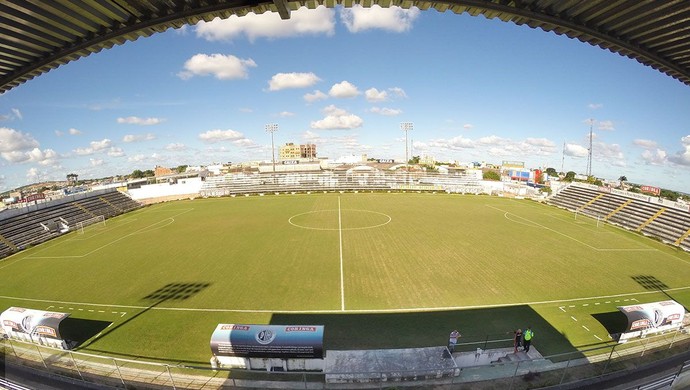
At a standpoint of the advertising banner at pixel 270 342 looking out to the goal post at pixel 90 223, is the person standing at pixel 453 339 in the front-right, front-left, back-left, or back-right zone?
back-right

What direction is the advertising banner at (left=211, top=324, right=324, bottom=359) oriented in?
toward the camera

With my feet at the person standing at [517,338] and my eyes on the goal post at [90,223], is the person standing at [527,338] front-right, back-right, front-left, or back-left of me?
back-right

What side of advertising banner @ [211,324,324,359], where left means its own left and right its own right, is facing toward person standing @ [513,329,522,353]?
left

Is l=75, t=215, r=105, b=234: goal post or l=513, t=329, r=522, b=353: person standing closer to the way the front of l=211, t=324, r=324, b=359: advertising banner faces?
the person standing

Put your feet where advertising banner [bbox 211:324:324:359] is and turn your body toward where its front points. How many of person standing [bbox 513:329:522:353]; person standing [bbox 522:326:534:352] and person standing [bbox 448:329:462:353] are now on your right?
0

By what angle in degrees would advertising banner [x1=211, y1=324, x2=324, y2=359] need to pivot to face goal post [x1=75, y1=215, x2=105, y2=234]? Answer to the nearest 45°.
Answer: approximately 135° to its right

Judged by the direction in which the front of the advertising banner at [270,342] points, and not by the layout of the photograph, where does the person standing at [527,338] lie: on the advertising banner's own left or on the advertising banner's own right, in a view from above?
on the advertising banner's own left

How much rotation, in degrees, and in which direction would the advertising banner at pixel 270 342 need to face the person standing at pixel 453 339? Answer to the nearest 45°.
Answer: approximately 90° to its left
